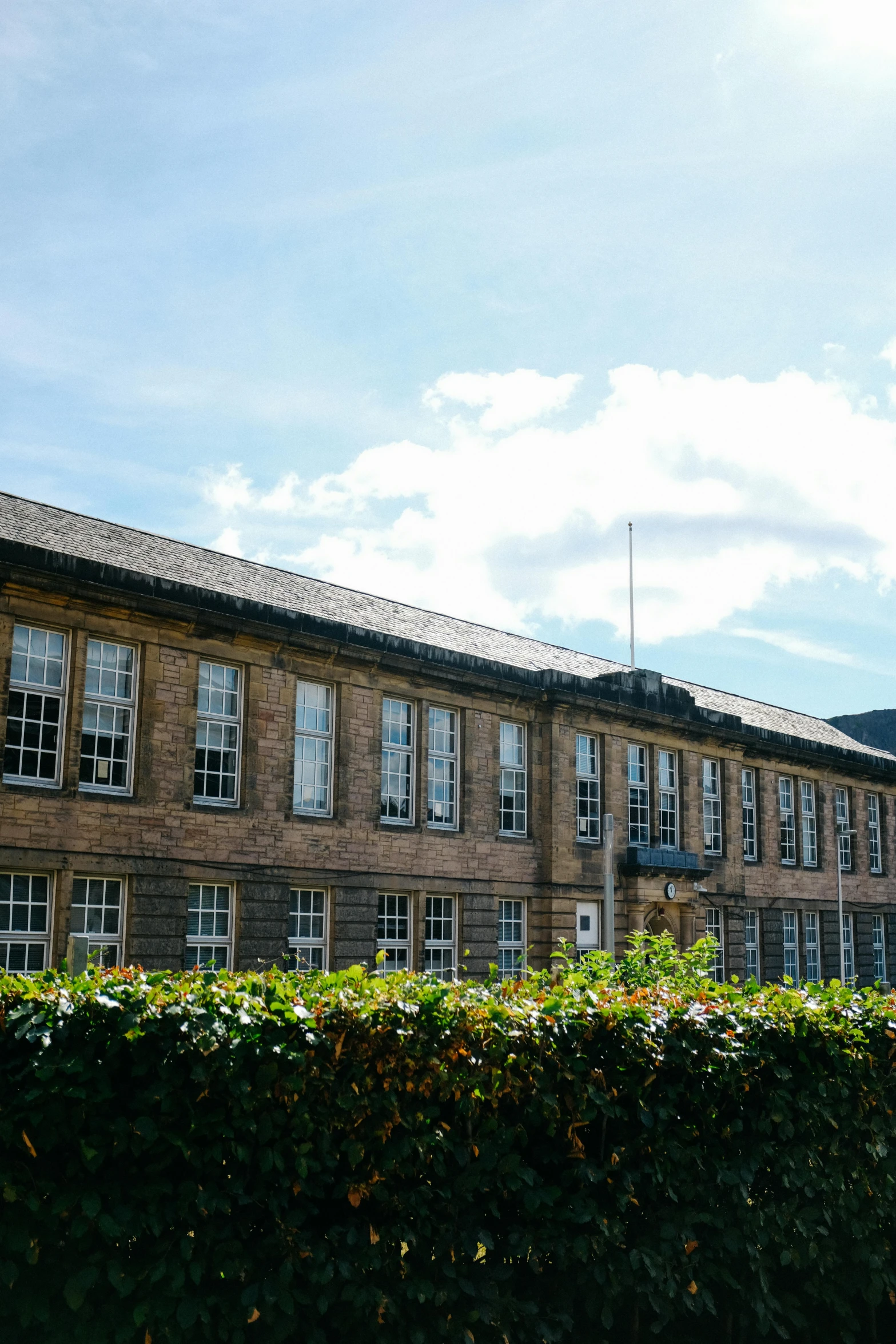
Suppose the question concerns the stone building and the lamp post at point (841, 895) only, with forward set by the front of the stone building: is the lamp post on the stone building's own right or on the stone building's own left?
on the stone building's own left

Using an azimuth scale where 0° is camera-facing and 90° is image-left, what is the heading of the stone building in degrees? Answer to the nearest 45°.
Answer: approximately 315°
